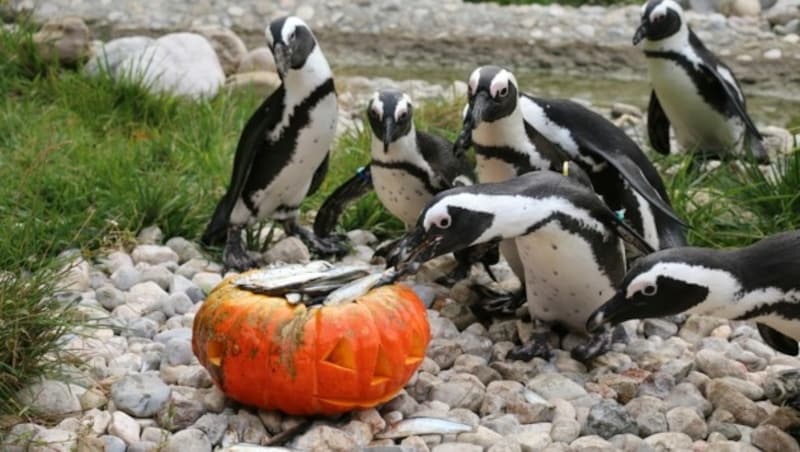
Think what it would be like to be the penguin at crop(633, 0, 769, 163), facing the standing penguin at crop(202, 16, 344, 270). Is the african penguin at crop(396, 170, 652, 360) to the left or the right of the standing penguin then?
left

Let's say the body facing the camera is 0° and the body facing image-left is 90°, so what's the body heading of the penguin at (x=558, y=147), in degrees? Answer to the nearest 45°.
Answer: approximately 45°

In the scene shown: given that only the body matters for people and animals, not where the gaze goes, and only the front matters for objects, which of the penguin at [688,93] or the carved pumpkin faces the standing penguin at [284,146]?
the penguin

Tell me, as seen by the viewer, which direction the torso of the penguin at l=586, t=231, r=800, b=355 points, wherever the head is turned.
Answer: to the viewer's left

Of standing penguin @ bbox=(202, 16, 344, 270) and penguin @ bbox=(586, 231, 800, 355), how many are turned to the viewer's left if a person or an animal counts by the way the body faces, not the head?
1

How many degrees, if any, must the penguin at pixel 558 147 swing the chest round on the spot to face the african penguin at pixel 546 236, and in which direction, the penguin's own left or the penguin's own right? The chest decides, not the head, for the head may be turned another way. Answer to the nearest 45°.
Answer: approximately 45° to the penguin's own left

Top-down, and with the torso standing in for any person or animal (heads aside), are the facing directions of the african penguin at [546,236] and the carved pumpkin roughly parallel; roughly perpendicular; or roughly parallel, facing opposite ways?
roughly perpendicular

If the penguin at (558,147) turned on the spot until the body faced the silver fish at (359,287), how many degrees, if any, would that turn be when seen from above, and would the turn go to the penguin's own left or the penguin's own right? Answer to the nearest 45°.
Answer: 0° — it already faces it

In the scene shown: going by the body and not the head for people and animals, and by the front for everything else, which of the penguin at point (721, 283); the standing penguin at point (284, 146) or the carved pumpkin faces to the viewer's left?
the penguin

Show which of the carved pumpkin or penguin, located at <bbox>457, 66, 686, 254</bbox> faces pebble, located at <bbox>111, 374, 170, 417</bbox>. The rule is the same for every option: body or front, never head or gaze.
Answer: the penguin

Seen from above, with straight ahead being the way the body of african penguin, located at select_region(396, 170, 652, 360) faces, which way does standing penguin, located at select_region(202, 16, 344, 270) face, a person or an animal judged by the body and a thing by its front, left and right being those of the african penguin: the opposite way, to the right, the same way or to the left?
to the left

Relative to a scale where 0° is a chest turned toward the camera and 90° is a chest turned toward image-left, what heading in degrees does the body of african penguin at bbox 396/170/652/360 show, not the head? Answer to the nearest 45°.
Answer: approximately 45°
